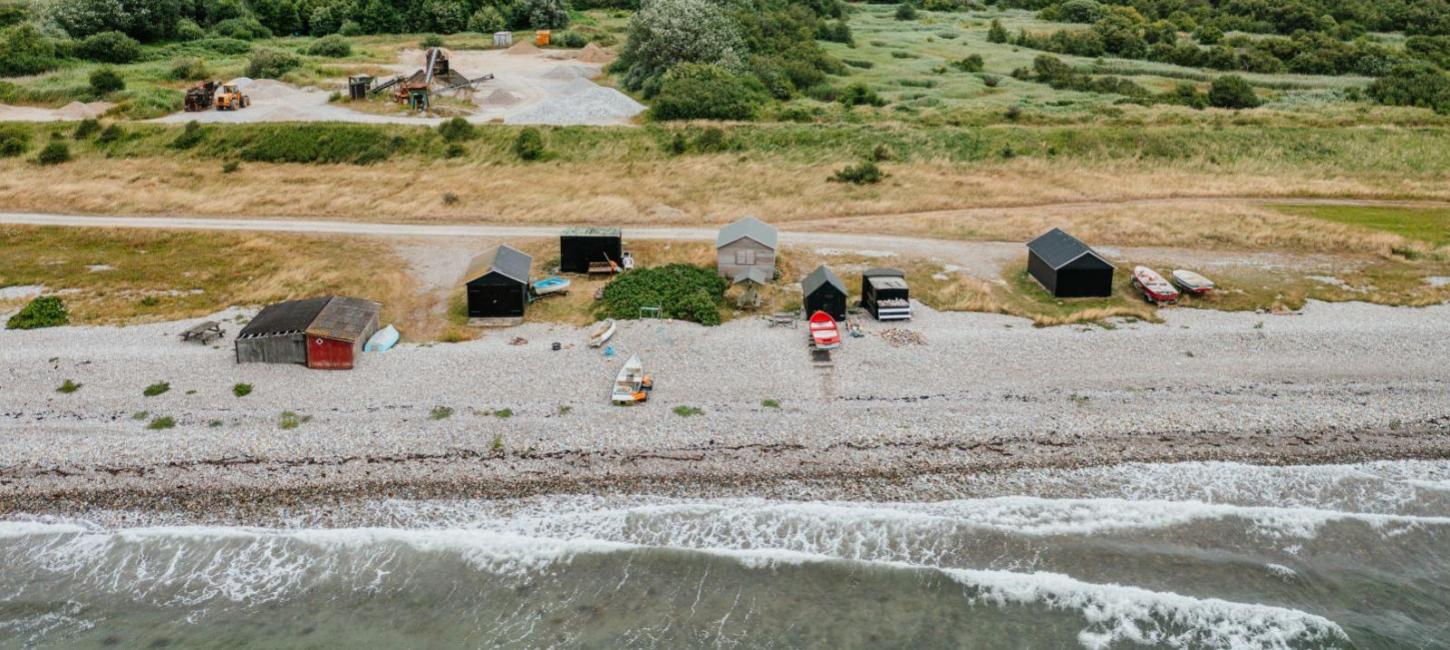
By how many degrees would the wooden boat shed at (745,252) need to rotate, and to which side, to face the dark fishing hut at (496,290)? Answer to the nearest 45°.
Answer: approximately 45° to its right

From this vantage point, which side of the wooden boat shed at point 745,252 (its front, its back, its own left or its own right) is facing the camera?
front

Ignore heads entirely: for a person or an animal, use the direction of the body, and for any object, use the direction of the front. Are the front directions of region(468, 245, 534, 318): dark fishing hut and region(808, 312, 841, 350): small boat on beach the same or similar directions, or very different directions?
very different directions

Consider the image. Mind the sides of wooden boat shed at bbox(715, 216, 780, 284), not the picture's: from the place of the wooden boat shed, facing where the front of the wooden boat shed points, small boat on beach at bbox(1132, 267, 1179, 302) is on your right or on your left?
on your left

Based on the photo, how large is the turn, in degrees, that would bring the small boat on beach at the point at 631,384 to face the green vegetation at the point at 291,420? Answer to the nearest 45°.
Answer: approximately 90° to its left

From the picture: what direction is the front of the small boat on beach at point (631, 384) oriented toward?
away from the camera

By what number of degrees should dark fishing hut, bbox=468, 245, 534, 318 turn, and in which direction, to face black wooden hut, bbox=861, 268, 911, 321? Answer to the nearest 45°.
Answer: approximately 90° to its left

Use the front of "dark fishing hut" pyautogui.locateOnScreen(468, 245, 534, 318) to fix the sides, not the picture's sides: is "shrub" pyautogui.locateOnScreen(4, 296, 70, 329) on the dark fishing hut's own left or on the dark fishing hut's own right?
on the dark fishing hut's own right

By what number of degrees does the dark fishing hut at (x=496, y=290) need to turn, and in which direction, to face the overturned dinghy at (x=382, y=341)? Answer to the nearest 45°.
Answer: approximately 45° to its right

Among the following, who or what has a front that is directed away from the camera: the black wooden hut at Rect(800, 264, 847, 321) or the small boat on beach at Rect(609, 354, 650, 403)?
the small boat on beach

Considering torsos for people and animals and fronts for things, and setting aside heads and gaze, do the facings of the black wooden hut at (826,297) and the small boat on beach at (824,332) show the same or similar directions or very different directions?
very different directions

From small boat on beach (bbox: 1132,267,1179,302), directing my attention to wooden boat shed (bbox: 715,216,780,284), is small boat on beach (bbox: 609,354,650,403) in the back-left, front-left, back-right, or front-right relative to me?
front-left

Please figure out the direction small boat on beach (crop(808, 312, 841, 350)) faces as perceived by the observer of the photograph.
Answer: facing away from the viewer

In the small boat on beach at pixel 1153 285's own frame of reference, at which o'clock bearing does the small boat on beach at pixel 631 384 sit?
the small boat on beach at pixel 631 384 is roughly at 9 o'clock from the small boat on beach at pixel 1153 285.

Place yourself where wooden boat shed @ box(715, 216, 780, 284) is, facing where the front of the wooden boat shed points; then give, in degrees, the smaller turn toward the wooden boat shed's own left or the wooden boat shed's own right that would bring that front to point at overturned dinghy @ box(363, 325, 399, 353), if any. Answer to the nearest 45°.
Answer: approximately 45° to the wooden boat shed's own right
